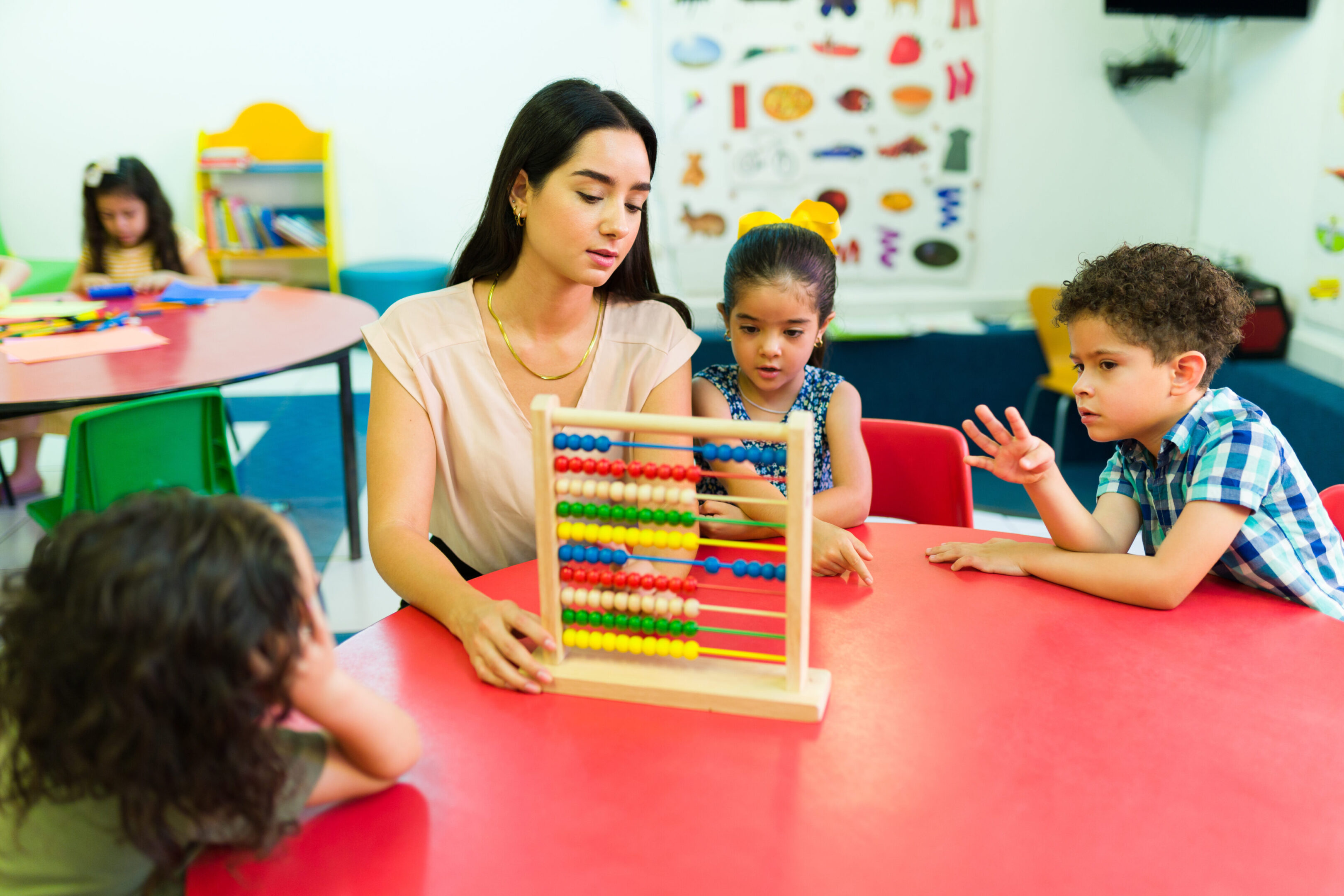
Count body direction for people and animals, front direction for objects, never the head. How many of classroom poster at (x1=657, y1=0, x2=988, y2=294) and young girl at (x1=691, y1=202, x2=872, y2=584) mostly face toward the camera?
2

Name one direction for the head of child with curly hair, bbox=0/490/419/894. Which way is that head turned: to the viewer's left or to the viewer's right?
to the viewer's right

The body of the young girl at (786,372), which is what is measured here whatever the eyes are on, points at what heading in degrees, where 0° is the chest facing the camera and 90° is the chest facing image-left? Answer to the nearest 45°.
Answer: approximately 0°

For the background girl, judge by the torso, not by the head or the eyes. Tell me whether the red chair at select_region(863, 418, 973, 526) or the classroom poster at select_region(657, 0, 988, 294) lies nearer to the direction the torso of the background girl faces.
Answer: the red chair

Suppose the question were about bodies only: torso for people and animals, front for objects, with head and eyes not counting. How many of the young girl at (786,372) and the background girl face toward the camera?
2

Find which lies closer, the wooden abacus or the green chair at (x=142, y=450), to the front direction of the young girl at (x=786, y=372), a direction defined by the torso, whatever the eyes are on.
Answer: the wooden abacus

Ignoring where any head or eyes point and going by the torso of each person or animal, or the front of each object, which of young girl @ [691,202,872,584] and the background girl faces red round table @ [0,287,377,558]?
the background girl

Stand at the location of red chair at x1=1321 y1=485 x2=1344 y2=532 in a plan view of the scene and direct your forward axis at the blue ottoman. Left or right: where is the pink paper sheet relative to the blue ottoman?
left

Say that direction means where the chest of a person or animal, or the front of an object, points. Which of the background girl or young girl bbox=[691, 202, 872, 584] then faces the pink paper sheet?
the background girl

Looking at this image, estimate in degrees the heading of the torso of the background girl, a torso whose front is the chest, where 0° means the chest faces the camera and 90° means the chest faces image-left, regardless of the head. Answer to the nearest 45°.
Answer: approximately 0°
